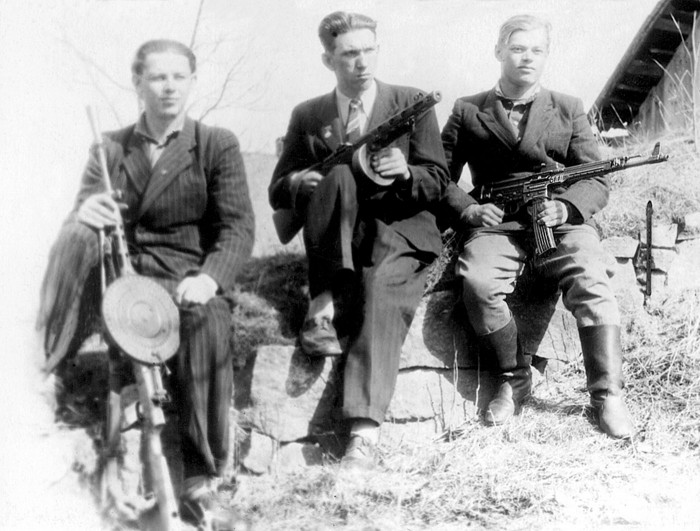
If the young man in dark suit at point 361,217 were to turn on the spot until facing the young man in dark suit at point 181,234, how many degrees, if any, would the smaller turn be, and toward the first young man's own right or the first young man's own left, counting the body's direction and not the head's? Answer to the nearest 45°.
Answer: approximately 45° to the first young man's own right

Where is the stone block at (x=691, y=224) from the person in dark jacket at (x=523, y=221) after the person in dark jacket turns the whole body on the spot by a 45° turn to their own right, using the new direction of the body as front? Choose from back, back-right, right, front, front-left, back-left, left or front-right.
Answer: back

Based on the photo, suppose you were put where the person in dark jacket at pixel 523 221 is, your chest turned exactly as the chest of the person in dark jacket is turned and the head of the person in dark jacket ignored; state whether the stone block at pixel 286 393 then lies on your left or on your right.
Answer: on your right

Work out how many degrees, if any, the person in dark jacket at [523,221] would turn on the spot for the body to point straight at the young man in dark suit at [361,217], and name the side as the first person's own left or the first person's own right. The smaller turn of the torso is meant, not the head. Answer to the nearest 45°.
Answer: approximately 45° to the first person's own right

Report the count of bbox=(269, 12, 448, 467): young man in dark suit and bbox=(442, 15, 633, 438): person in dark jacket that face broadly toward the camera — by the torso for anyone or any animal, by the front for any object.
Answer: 2

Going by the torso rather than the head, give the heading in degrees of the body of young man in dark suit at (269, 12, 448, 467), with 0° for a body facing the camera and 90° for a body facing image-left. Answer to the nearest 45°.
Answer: approximately 0°

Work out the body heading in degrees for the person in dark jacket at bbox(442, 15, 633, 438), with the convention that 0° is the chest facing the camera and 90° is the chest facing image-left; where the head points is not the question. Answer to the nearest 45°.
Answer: approximately 0°

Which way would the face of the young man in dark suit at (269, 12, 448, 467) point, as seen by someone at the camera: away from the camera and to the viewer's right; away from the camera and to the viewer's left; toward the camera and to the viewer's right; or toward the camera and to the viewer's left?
toward the camera and to the viewer's right

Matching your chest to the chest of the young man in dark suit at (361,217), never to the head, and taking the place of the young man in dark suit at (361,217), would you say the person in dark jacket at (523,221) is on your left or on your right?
on your left
